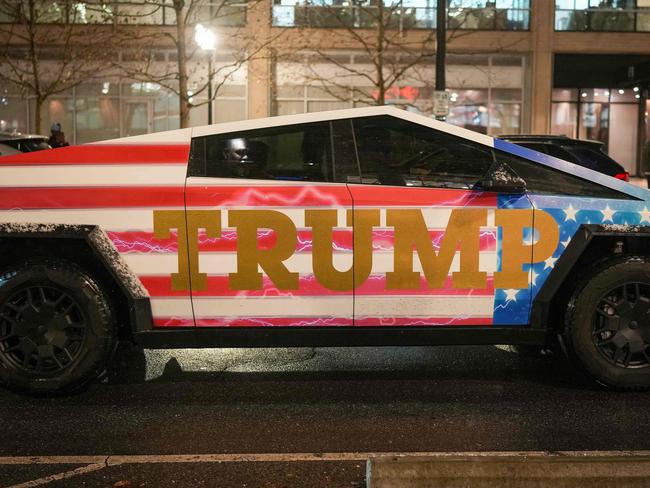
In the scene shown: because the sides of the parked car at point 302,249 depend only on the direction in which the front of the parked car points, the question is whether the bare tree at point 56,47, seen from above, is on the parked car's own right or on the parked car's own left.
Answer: on the parked car's own left

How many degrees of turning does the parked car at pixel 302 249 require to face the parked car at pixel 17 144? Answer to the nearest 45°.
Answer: approximately 135° to its left

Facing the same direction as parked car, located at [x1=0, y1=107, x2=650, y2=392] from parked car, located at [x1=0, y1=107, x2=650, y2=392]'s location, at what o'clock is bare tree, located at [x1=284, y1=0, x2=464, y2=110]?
The bare tree is roughly at 9 o'clock from the parked car.

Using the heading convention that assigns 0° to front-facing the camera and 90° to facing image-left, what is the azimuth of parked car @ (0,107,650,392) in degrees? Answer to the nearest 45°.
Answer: approximately 270°
